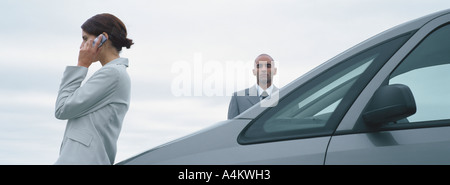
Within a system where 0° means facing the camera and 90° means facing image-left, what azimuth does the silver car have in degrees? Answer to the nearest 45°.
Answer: approximately 90°

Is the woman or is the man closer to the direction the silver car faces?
the woman

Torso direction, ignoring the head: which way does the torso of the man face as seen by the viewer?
toward the camera

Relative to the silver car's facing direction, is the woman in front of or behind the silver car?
in front

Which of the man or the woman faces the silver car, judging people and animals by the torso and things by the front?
the man

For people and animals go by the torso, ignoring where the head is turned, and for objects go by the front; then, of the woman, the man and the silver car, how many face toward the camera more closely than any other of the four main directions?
1

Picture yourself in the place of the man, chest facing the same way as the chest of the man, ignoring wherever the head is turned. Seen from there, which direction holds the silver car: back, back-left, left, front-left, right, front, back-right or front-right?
front

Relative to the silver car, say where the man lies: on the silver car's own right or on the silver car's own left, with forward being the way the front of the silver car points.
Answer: on the silver car's own right
